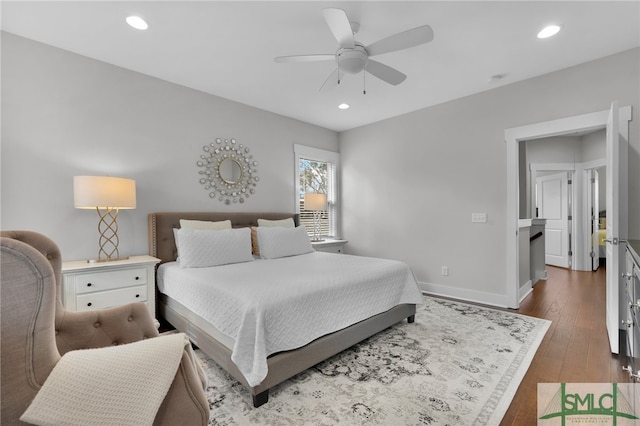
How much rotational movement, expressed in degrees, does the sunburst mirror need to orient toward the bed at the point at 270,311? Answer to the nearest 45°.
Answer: approximately 45° to its right

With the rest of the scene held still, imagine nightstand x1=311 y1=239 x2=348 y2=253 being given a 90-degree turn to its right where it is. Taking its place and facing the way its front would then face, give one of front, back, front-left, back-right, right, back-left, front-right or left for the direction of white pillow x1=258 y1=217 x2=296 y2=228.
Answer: front

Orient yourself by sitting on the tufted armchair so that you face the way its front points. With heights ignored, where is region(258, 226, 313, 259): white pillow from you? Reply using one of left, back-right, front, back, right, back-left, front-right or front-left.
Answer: front-left

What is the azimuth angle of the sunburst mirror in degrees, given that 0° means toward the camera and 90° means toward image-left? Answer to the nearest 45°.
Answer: approximately 315°

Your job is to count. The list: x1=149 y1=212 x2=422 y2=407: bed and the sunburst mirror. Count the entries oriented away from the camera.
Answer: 0

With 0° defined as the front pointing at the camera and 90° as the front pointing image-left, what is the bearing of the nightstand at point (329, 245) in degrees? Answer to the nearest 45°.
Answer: approximately 315°

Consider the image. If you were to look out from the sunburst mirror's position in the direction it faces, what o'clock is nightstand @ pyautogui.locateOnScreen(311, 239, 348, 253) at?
The nightstand is roughly at 10 o'clock from the sunburst mirror.

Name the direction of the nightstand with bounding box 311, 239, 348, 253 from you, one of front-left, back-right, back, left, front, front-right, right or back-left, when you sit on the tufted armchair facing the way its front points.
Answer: front-left

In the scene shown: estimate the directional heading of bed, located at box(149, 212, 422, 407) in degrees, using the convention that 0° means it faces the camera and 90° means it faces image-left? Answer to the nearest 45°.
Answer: approximately 315°

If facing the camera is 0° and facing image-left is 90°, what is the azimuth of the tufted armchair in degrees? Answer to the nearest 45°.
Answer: approximately 270°
